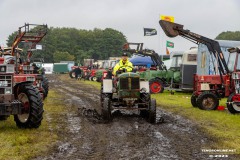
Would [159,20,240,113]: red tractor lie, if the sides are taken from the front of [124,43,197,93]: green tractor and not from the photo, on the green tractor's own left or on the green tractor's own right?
on the green tractor's own left

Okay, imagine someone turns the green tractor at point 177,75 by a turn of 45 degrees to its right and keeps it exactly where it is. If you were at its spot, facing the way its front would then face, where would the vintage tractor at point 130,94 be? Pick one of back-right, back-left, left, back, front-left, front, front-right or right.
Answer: back-left

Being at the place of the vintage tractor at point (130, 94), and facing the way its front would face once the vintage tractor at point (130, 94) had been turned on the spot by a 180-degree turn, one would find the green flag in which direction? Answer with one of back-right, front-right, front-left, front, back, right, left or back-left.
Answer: front

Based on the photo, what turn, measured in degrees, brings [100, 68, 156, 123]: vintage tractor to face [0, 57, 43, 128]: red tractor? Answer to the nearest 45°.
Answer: approximately 45° to its right

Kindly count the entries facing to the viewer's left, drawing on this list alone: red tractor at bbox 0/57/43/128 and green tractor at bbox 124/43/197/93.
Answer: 1

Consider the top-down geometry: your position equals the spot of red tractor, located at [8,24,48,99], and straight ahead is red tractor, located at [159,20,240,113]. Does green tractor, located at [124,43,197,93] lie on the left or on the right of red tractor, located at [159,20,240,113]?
left

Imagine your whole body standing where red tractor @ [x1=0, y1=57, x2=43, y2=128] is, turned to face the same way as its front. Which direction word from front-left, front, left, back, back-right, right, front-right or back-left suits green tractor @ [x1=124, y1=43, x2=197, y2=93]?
left

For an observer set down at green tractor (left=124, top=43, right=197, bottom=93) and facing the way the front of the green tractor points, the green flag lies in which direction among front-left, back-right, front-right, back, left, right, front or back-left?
right

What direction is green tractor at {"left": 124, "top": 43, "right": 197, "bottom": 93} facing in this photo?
to the viewer's left

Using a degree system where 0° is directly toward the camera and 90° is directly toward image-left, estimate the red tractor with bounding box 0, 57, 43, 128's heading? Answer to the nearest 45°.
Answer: approximately 315°

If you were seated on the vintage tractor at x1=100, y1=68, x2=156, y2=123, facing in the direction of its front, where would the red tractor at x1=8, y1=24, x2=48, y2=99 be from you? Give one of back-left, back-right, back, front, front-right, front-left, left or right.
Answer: back-right

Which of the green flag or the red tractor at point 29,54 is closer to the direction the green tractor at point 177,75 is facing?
the red tractor
